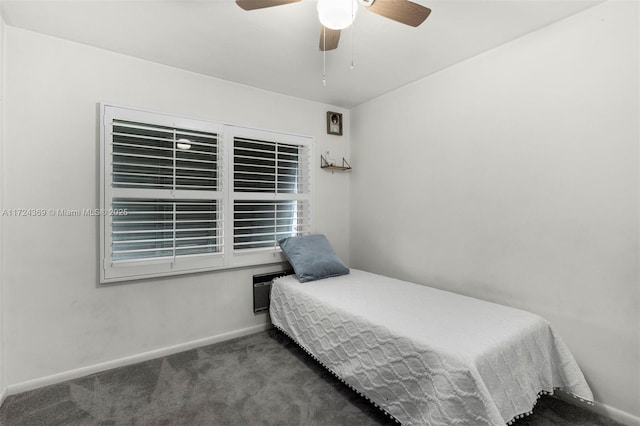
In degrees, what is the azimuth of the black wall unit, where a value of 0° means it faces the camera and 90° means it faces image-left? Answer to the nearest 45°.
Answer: approximately 315°

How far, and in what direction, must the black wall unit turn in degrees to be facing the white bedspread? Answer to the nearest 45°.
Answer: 0° — it already faces it

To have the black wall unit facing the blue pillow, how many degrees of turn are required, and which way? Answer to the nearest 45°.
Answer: approximately 45° to its left
